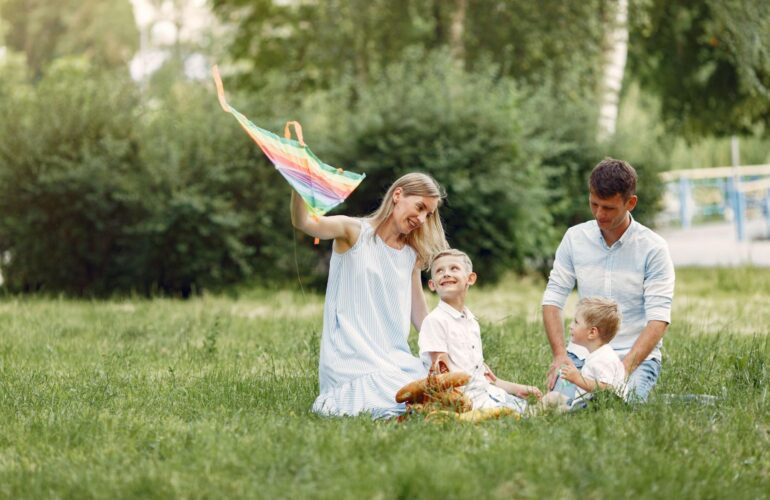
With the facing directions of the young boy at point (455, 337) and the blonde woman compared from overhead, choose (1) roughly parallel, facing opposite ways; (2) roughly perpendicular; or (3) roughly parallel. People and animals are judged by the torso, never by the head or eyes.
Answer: roughly parallel

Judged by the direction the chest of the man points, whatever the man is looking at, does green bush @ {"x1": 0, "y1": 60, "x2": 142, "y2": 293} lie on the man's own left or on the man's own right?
on the man's own right

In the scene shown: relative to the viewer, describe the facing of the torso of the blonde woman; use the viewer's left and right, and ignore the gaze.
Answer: facing the viewer and to the right of the viewer

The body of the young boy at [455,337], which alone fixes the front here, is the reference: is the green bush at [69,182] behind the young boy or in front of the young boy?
behind

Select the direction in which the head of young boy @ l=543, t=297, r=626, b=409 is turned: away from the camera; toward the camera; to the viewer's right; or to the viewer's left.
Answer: to the viewer's left

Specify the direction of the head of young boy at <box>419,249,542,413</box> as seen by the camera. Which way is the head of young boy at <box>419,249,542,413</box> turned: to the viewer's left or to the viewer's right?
to the viewer's left

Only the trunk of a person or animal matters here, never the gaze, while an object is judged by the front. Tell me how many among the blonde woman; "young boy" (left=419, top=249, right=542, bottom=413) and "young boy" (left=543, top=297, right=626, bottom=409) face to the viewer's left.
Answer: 1

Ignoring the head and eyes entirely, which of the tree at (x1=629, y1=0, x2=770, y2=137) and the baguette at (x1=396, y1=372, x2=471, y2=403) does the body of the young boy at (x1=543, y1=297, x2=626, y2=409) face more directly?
the baguette

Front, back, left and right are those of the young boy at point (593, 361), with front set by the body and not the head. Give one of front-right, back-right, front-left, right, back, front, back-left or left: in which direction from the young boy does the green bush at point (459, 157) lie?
right

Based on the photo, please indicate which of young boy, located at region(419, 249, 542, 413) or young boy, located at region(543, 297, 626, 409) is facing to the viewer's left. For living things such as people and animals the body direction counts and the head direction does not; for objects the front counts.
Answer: young boy, located at region(543, 297, 626, 409)

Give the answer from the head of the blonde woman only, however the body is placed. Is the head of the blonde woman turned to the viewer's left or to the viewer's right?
to the viewer's right

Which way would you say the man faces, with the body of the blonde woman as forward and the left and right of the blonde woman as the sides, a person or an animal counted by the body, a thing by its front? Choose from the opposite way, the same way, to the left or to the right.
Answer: to the right

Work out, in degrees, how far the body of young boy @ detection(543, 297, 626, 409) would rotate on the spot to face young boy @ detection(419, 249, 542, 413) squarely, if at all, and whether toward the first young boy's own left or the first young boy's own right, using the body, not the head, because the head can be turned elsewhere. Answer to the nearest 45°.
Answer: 0° — they already face them

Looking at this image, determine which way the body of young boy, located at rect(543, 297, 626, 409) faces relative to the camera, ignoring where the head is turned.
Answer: to the viewer's left

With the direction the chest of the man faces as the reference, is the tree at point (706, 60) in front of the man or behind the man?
behind

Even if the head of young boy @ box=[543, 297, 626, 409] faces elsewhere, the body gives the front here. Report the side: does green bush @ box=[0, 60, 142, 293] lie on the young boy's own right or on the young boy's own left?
on the young boy's own right
